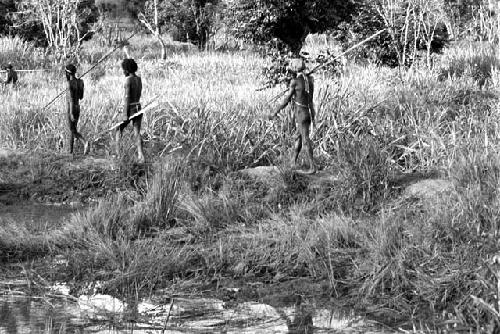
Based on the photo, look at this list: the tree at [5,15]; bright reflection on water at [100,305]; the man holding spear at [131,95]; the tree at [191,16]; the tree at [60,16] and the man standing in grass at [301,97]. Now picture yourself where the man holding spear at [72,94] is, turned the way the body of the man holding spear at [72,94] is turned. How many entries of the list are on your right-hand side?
3

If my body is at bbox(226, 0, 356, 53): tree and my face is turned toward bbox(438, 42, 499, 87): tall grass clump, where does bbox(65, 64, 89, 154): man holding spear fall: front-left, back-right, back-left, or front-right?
back-right

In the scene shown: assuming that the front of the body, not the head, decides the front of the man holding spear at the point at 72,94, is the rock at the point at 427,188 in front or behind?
behind

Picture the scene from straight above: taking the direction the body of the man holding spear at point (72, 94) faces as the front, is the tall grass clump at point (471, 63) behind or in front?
behind

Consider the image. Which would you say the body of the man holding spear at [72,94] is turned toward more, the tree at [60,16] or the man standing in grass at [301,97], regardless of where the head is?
the tree

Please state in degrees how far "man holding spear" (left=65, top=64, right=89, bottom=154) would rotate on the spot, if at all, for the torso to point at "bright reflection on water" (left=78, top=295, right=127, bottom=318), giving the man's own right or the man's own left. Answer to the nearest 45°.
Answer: approximately 90° to the man's own left

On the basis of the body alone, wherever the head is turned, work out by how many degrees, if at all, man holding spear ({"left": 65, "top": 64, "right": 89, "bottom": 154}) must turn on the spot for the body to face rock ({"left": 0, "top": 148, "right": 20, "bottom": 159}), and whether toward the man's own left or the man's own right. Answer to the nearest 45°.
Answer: approximately 45° to the man's own right

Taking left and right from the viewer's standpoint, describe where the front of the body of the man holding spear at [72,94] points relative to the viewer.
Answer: facing to the left of the viewer

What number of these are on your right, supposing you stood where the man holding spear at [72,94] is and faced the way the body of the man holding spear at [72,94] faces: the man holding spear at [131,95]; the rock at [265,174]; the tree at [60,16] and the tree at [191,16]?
2

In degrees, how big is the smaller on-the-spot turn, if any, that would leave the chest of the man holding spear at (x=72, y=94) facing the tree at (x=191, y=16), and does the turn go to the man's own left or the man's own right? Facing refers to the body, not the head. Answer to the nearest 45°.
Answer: approximately 90° to the man's own right

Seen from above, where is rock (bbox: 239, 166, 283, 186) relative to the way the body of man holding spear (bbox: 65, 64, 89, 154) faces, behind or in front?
behind

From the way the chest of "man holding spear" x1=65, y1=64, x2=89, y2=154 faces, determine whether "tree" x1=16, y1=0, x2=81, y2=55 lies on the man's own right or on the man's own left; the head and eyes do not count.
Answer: on the man's own right

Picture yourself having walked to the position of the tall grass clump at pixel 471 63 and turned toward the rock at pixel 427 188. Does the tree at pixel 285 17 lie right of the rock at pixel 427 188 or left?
right
